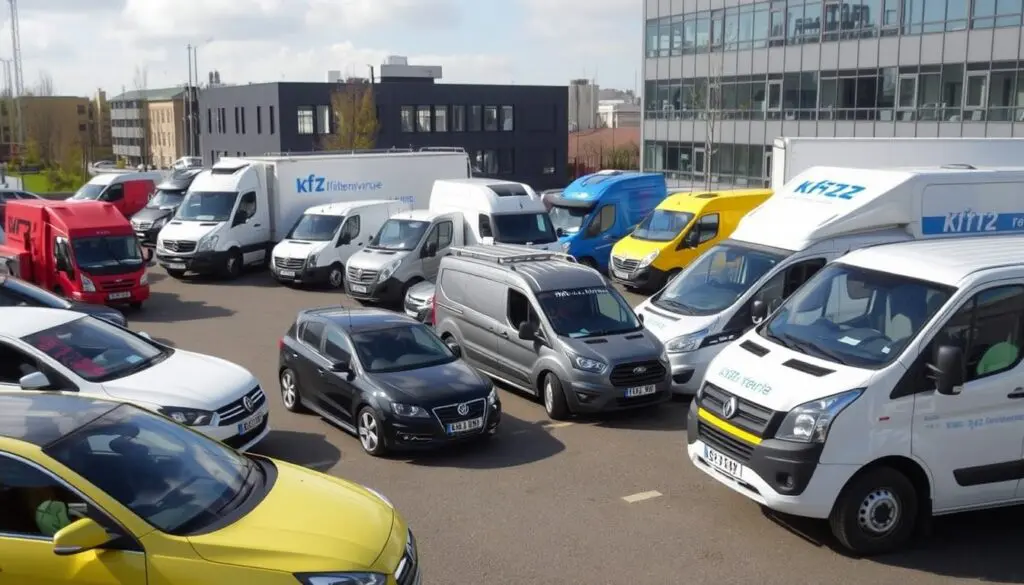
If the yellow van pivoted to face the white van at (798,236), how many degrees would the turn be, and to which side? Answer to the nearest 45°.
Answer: approximately 45° to its left

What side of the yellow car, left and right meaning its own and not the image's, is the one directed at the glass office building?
left

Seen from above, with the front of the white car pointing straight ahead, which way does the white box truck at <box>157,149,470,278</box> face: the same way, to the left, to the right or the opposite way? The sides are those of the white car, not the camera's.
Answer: to the right

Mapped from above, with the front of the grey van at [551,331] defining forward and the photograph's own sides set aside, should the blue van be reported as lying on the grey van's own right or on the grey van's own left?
on the grey van's own left

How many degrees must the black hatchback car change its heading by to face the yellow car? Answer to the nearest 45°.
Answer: approximately 45° to its right

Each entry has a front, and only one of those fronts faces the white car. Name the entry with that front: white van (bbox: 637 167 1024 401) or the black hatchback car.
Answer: the white van

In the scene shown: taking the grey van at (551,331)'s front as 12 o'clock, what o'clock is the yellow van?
The yellow van is roughly at 8 o'clock from the grey van.

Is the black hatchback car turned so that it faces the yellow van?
no

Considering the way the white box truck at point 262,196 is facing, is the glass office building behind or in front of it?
behind

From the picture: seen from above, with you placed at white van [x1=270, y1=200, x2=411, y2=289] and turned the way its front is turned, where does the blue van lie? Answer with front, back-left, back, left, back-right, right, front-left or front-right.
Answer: back-left

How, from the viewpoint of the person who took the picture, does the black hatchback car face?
facing the viewer and to the right of the viewer

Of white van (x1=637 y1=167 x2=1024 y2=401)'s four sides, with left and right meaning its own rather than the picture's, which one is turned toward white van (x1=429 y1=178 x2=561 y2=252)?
right

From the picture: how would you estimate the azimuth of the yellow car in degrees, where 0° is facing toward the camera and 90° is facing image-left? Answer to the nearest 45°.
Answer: approximately 315°

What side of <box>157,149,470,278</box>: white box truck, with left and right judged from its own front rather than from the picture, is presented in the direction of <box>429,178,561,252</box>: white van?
left

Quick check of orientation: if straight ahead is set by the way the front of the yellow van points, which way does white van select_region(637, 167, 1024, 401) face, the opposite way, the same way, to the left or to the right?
the same way

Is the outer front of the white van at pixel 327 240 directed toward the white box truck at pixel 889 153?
no

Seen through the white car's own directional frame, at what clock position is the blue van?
The blue van is roughly at 9 o'clock from the white car.

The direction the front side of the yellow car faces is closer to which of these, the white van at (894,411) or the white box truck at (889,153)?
the white van
